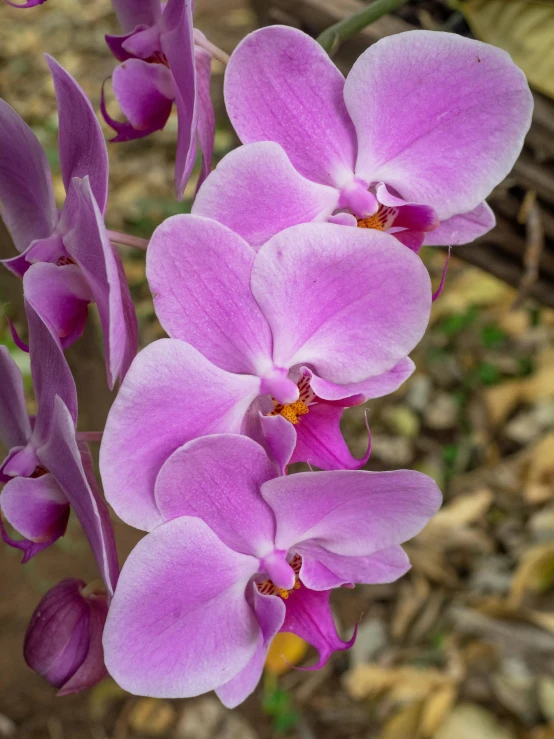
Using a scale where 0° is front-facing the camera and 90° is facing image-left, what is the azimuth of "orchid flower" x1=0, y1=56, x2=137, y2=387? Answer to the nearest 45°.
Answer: approximately 45°

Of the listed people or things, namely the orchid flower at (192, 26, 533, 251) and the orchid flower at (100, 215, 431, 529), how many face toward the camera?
2

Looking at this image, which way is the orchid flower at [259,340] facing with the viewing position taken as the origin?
facing the viewer

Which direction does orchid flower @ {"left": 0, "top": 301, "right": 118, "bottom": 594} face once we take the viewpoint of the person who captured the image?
facing the viewer and to the left of the viewer

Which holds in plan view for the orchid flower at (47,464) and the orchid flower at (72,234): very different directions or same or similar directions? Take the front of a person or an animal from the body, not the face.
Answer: same or similar directions
